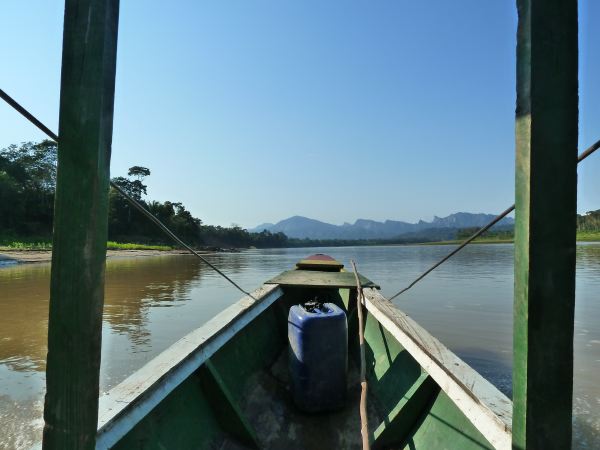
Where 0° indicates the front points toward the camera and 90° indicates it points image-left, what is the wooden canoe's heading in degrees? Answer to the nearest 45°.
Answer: approximately 180°
